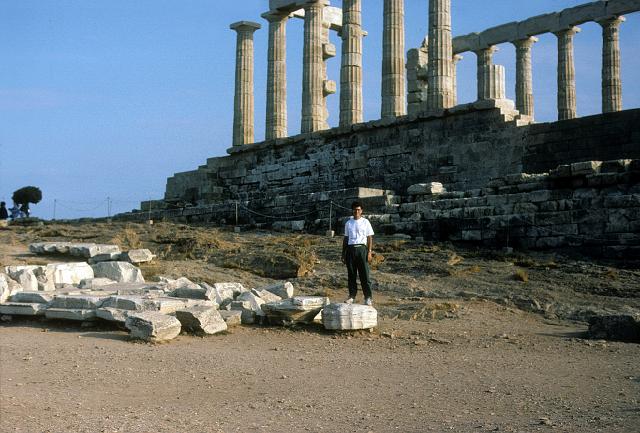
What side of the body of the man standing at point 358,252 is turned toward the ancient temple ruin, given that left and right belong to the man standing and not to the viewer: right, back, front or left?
back

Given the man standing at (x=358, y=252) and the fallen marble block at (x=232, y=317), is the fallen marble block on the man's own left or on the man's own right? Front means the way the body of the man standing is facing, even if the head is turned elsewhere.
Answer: on the man's own right

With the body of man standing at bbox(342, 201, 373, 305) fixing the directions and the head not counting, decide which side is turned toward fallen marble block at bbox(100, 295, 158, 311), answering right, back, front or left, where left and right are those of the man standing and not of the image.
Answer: right

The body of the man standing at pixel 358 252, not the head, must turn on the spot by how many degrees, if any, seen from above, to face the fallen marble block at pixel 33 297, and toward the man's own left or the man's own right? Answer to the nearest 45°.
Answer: approximately 90° to the man's own right

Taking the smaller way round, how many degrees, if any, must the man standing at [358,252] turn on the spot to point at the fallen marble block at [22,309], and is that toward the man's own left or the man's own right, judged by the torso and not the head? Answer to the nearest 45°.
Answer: approximately 90° to the man's own right

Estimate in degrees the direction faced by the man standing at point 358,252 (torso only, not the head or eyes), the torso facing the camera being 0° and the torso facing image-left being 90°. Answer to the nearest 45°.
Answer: approximately 0°

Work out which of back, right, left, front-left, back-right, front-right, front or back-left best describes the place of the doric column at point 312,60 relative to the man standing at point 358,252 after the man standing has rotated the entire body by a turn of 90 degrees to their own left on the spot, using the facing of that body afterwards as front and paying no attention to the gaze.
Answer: left

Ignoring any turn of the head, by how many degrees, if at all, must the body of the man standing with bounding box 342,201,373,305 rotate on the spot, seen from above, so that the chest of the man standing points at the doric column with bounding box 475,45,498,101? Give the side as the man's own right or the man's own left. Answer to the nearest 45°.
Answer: approximately 180°

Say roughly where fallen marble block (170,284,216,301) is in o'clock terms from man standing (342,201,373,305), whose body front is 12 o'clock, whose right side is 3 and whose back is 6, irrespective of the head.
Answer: The fallen marble block is roughly at 3 o'clock from the man standing.

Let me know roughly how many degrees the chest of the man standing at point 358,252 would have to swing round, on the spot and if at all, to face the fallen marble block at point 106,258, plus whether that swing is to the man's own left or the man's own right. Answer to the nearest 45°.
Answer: approximately 135° to the man's own right

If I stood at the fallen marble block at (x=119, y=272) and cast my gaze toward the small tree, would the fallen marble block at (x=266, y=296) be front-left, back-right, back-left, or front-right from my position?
back-right

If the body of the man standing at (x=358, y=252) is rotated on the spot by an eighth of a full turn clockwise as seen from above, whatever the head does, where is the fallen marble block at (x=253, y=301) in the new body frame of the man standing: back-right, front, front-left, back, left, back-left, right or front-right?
front-right

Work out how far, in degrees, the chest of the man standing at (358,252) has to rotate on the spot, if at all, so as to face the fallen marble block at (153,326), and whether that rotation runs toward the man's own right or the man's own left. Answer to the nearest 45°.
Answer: approximately 45° to the man's own right

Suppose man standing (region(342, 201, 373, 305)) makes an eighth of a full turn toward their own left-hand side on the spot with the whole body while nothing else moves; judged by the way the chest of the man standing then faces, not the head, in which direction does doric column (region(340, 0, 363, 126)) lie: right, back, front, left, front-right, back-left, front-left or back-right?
back-left

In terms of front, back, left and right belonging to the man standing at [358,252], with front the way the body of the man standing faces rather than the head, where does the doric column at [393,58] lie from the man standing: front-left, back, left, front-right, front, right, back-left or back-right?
back
